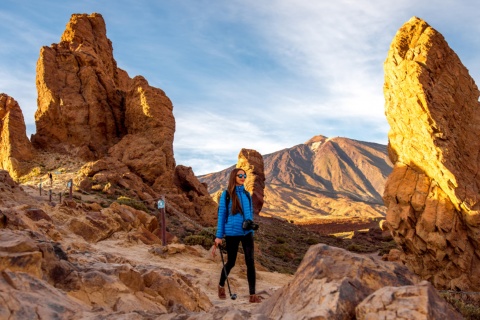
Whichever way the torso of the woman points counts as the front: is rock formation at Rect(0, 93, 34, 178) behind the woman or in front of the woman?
behind

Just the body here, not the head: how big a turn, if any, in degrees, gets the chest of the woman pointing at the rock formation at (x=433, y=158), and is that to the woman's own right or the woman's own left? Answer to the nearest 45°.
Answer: approximately 90° to the woman's own left

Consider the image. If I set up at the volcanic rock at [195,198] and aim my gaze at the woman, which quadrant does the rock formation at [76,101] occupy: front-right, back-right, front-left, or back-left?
back-right

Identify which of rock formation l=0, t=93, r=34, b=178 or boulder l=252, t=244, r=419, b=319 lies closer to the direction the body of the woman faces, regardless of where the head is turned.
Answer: the boulder

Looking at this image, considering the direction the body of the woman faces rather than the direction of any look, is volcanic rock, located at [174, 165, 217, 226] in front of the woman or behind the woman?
behind

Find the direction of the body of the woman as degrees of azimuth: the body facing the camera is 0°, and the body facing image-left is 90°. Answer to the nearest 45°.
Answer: approximately 315°

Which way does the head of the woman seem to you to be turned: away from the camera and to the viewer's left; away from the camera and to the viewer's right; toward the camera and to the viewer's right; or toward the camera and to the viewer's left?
toward the camera and to the viewer's right

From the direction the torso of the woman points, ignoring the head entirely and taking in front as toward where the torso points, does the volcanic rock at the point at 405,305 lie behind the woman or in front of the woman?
in front

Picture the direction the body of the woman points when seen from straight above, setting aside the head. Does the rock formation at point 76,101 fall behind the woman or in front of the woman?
behind

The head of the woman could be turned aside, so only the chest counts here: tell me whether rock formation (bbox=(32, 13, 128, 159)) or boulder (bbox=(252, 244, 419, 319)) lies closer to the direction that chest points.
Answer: the boulder
